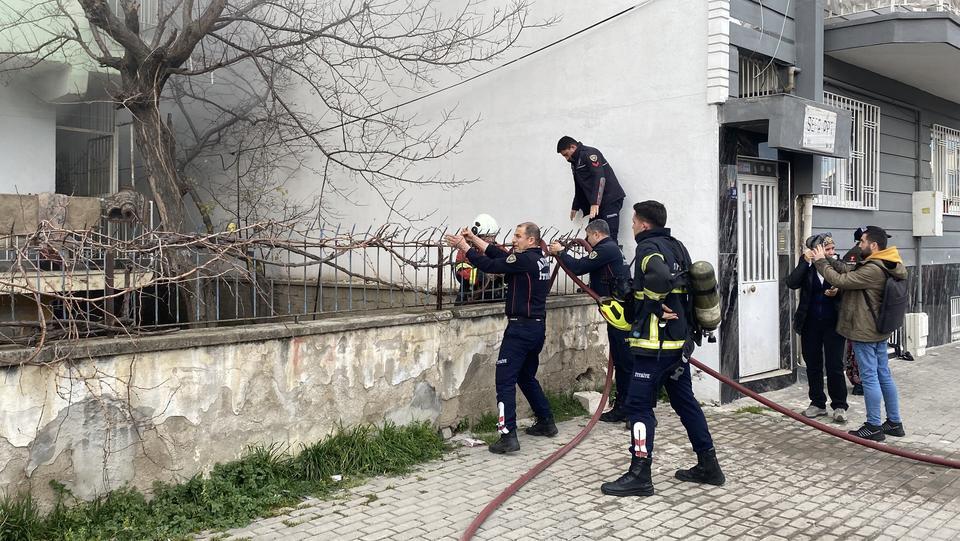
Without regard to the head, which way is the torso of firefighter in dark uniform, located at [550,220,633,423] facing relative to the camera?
to the viewer's left

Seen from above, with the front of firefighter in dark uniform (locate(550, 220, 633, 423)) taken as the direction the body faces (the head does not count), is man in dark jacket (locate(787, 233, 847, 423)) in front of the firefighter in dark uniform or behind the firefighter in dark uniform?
behind

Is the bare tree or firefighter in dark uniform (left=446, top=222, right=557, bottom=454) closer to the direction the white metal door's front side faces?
the firefighter in dark uniform

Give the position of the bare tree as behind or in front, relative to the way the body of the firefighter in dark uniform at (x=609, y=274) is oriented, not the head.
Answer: in front

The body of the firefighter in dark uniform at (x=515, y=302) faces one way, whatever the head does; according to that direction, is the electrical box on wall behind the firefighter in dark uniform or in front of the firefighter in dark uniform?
behind

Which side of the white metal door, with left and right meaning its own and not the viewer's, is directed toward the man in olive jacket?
front

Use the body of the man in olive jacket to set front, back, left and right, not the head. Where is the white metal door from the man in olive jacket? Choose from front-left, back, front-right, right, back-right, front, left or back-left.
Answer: front-right

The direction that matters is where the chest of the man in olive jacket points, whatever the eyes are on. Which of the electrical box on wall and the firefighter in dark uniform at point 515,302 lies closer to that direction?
the firefighter in dark uniform

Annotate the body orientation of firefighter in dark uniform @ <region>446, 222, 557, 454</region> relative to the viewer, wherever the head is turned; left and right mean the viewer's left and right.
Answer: facing to the left of the viewer

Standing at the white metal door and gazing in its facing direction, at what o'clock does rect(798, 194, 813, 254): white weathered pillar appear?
The white weathered pillar is roughly at 9 o'clock from the white metal door.

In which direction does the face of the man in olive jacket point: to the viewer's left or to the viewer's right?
to the viewer's left

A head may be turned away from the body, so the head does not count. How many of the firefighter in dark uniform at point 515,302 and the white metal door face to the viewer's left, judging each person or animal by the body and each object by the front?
1

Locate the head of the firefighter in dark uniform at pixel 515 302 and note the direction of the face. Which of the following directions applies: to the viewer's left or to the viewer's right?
to the viewer's left

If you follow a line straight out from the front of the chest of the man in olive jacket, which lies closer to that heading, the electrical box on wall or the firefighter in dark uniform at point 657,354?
the firefighter in dark uniform

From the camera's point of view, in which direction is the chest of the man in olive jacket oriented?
to the viewer's left
